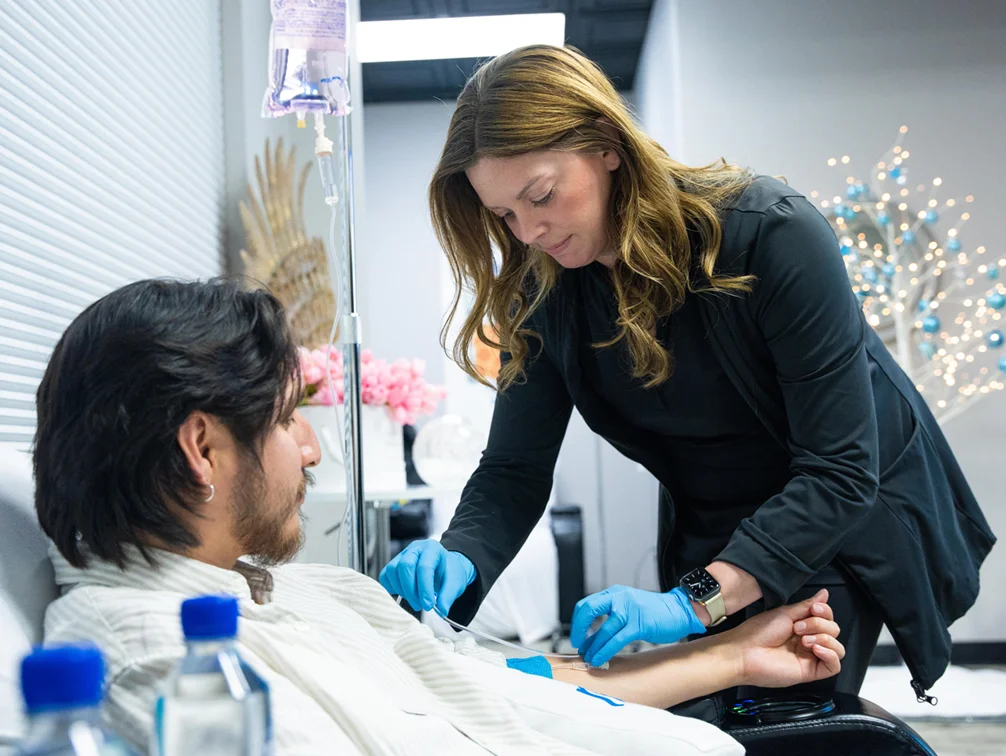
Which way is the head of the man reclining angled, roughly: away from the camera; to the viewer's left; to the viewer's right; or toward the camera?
to the viewer's right

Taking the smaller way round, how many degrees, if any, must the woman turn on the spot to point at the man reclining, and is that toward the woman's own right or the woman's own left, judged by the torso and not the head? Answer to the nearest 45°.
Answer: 0° — they already face them

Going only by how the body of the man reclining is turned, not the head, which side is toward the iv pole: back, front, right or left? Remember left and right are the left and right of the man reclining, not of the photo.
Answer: left

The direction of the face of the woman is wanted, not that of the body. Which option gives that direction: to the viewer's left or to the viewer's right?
to the viewer's left

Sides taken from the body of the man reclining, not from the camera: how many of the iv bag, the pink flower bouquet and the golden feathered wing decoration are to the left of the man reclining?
3

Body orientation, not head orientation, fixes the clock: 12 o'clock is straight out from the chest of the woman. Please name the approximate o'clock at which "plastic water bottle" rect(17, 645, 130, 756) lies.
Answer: The plastic water bottle is roughly at 11 o'clock from the woman.

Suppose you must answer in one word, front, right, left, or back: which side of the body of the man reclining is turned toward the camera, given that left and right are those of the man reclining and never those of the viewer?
right

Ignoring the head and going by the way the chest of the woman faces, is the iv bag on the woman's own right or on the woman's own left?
on the woman's own right

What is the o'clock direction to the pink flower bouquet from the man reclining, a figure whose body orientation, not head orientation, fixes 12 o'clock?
The pink flower bouquet is roughly at 9 o'clock from the man reclining.

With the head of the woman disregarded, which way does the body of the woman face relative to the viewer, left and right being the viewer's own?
facing the viewer and to the left of the viewer

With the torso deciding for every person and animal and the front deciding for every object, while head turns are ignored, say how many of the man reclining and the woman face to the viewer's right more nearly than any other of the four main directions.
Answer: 1
